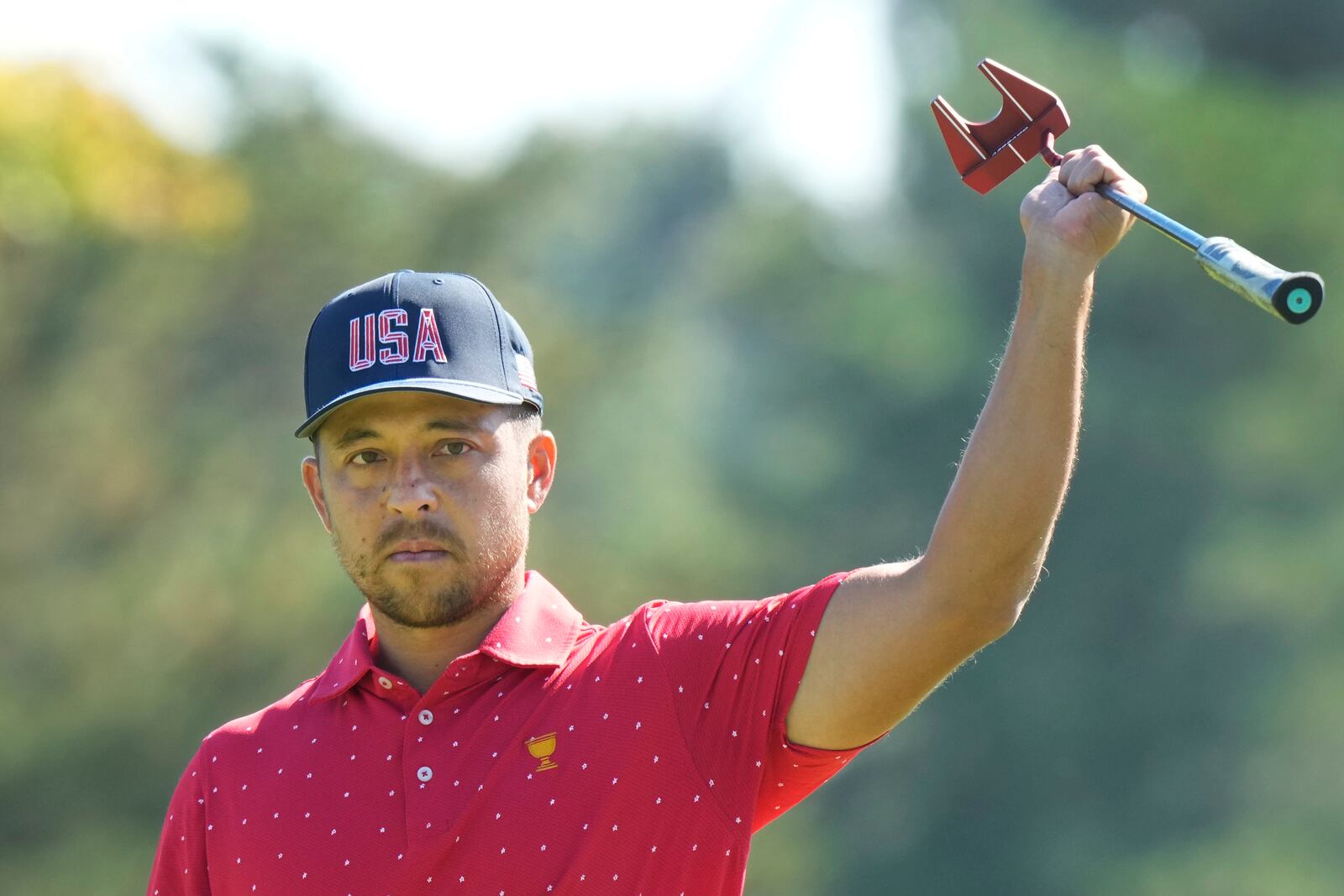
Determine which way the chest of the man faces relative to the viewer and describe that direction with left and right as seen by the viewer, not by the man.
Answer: facing the viewer
